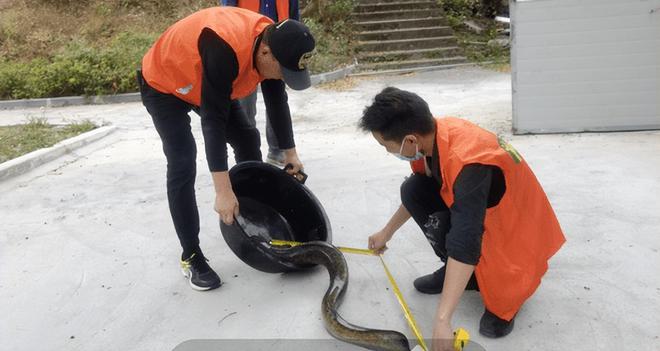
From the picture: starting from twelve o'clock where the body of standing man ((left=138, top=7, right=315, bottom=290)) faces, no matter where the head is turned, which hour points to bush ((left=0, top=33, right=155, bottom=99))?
The bush is roughly at 7 o'clock from the standing man.
